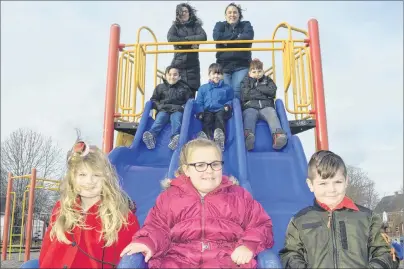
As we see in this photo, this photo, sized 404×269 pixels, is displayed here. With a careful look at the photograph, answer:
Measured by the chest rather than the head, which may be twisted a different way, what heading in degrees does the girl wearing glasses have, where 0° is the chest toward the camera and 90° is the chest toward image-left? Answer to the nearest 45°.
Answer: approximately 0°

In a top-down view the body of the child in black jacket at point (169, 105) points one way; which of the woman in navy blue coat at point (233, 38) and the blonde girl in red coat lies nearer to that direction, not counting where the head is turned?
the blonde girl in red coat

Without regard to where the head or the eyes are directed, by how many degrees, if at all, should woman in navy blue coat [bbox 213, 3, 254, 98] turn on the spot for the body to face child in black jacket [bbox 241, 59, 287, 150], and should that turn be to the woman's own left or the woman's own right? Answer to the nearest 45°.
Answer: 0° — they already face them
